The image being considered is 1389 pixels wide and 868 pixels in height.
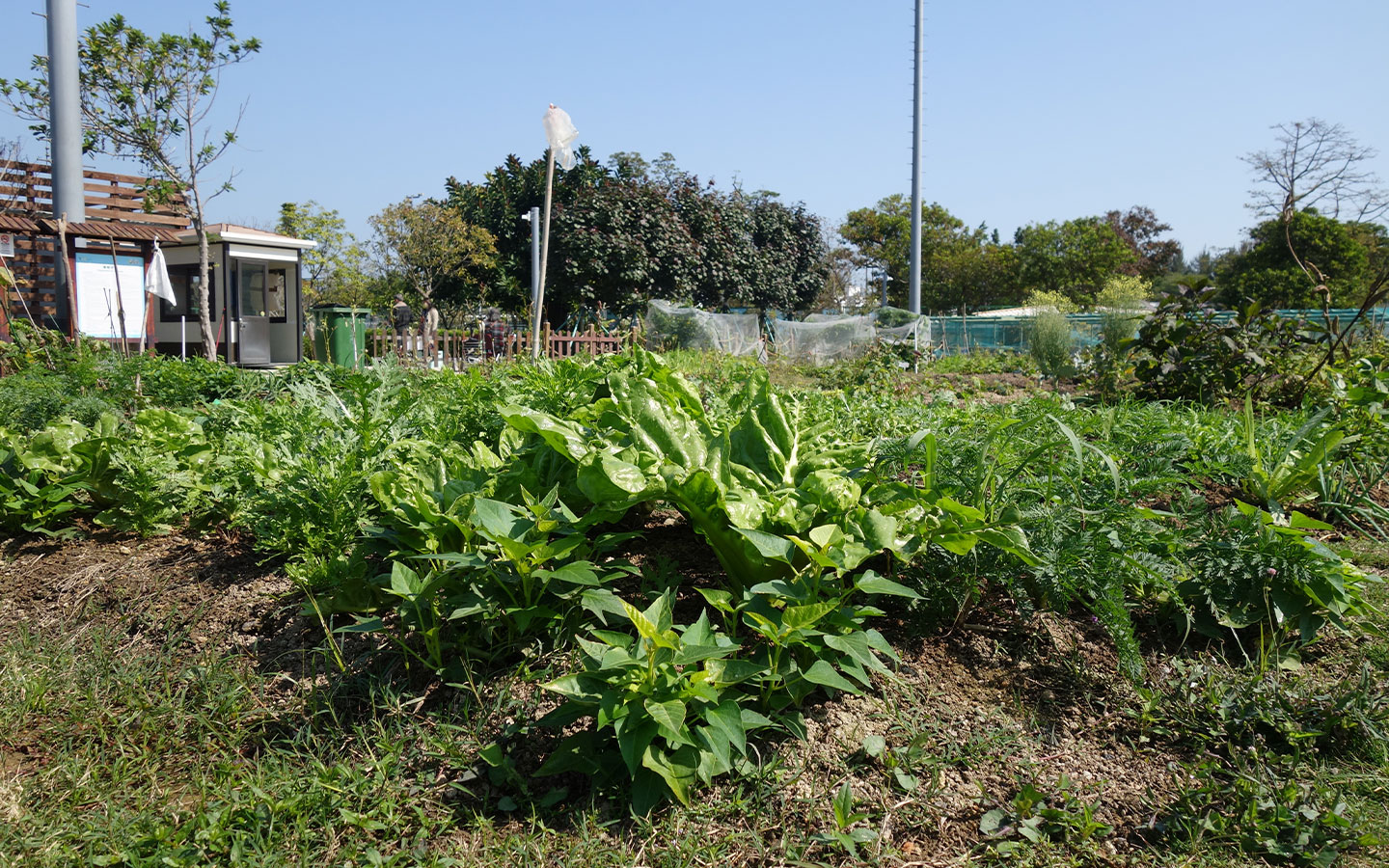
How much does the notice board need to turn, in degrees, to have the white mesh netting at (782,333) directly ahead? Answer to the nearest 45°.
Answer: approximately 90° to its left

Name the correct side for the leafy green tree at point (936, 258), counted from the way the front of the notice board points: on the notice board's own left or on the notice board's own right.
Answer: on the notice board's own left

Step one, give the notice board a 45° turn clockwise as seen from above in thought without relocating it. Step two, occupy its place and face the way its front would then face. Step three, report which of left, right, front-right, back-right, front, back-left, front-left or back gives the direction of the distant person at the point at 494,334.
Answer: back

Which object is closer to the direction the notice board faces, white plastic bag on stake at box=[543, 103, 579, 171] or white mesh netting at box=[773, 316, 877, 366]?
the white plastic bag on stake

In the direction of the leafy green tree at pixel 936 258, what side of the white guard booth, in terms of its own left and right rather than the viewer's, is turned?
left

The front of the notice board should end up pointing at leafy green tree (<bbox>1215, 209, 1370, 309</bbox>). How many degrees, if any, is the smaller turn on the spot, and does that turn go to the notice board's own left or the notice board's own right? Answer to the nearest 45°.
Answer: approximately 90° to the notice board's own left

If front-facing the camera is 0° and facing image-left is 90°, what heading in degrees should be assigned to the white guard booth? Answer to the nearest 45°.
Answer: approximately 315°

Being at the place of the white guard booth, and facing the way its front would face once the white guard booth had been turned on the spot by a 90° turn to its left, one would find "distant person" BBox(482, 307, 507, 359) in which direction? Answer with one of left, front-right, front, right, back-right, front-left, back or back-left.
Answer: front

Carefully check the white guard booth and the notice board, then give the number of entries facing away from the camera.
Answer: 0
